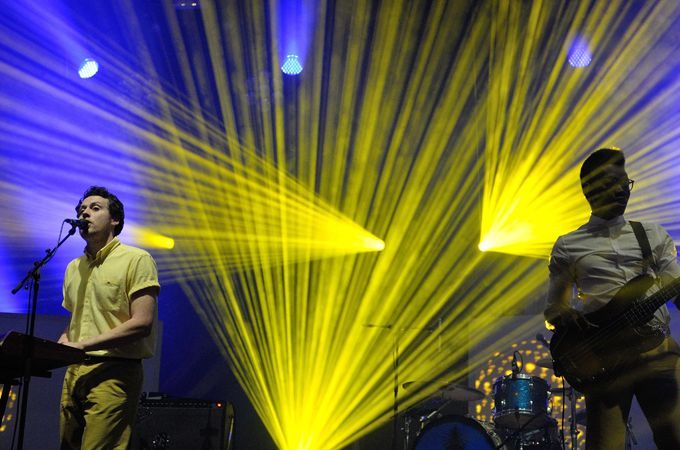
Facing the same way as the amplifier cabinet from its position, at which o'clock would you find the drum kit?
The drum kit is roughly at 9 o'clock from the amplifier cabinet.

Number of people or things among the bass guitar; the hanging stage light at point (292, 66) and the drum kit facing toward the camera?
3

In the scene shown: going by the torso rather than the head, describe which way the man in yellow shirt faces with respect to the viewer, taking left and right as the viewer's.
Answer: facing the viewer and to the left of the viewer

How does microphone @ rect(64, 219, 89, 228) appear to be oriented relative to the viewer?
to the viewer's right

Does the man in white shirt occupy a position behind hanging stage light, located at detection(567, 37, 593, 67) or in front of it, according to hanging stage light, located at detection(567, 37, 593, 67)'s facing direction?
in front

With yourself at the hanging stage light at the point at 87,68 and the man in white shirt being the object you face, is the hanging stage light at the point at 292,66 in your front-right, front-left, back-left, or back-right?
front-left

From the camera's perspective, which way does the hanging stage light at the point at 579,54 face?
toward the camera

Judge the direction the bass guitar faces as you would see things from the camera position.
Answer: facing the viewer

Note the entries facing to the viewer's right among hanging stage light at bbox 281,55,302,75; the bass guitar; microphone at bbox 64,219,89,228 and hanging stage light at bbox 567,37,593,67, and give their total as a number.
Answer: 1

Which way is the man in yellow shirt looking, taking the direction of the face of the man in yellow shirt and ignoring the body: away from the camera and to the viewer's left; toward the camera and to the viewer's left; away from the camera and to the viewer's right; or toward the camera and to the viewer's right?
toward the camera and to the viewer's left

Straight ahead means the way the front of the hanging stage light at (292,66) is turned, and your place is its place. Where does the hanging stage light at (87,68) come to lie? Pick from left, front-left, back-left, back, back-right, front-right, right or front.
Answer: right

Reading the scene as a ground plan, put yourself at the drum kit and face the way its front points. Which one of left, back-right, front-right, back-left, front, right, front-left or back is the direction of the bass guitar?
front

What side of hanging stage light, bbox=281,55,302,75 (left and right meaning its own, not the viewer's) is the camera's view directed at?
front
